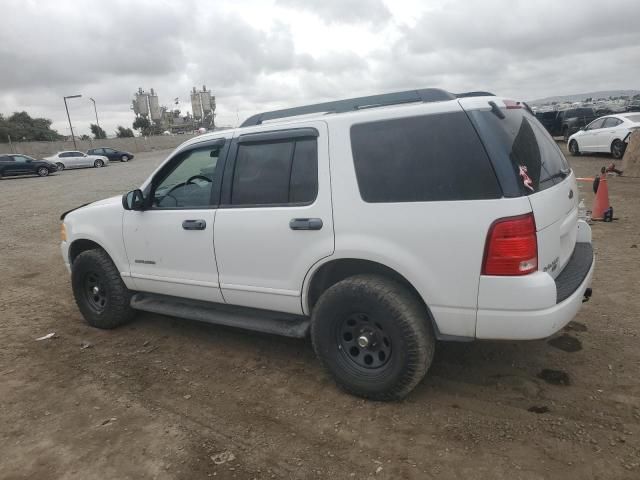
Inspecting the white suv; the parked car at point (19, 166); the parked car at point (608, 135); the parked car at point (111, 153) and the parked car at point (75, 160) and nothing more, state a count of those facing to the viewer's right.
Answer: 3

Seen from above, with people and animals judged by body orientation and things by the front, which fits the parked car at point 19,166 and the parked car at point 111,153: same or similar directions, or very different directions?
same or similar directions

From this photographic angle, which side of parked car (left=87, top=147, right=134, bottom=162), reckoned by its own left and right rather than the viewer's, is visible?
right

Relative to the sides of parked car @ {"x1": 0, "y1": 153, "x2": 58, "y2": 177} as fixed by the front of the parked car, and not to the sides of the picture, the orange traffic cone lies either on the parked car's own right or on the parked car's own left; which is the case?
on the parked car's own right

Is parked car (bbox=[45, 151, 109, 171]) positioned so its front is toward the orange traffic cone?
no

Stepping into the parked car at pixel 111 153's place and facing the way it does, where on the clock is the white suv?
The white suv is roughly at 3 o'clock from the parked car.

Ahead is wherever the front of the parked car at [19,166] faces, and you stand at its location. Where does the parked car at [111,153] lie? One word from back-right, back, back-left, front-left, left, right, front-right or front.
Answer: front-left

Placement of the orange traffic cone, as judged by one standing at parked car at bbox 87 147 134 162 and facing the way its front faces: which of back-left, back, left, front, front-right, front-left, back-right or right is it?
right

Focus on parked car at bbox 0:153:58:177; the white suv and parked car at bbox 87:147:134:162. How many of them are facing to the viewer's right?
2

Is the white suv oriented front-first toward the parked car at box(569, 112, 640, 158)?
no

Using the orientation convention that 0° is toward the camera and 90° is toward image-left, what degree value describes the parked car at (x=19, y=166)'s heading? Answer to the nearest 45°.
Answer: approximately 270°

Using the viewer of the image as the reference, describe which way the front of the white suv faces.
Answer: facing away from the viewer and to the left of the viewer
